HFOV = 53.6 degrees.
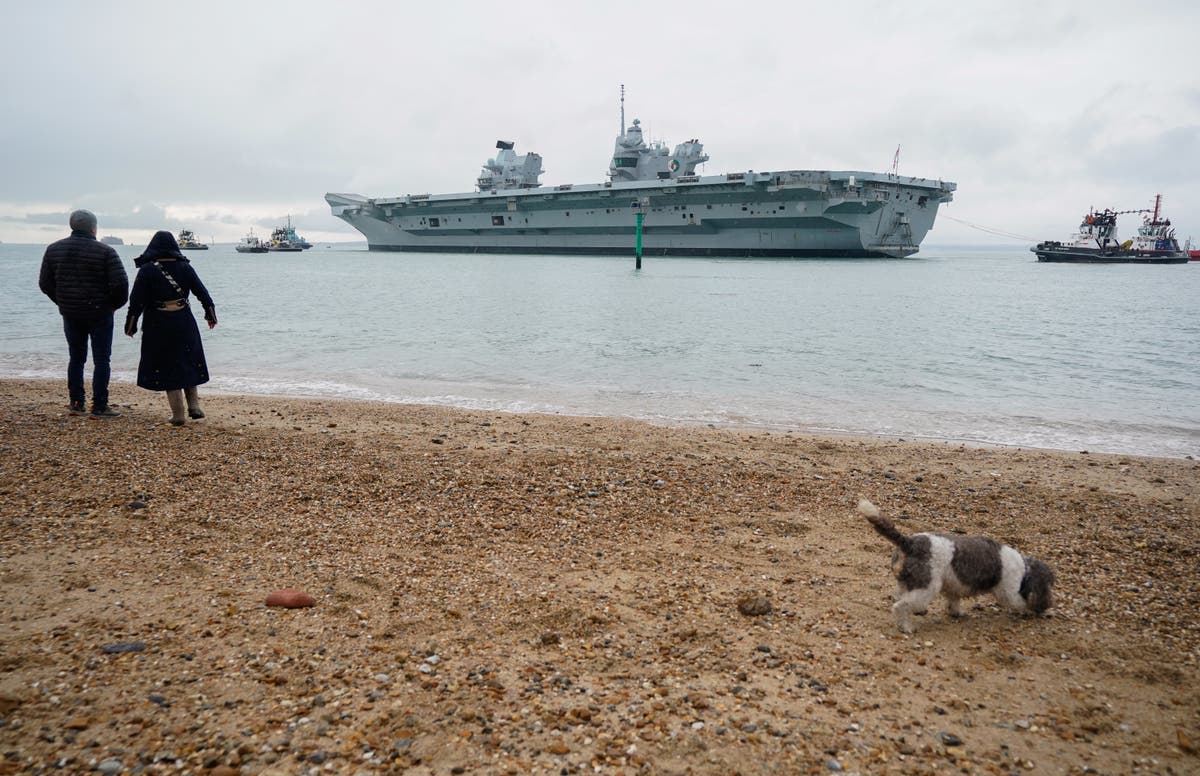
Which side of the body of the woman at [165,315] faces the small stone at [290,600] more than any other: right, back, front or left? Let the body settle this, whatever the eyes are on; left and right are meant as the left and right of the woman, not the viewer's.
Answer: back

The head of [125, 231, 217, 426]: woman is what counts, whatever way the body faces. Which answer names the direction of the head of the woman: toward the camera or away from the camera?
away from the camera

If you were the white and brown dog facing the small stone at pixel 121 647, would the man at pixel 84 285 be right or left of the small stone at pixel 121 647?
right

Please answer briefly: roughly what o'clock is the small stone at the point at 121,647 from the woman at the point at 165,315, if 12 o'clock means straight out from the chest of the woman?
The small stone is roughly at 6 o'clock from the woman.

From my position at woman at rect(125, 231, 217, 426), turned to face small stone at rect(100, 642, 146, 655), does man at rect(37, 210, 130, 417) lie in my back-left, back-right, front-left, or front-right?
back-right

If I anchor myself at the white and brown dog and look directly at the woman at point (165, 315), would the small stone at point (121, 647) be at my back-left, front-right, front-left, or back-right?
front-left

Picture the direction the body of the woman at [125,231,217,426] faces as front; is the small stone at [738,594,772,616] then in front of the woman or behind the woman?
behind

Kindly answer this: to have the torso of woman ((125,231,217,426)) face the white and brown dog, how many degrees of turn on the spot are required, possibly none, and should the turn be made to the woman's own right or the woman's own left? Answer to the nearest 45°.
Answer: approximately 135° to the woman's own right

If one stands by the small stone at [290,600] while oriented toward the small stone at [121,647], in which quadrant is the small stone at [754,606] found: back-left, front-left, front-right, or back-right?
back-left

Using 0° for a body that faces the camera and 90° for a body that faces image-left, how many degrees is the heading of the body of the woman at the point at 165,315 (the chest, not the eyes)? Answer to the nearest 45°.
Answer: approximately 180°

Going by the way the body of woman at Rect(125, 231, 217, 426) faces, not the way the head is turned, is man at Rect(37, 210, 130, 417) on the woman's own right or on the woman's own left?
on the woman's own left
